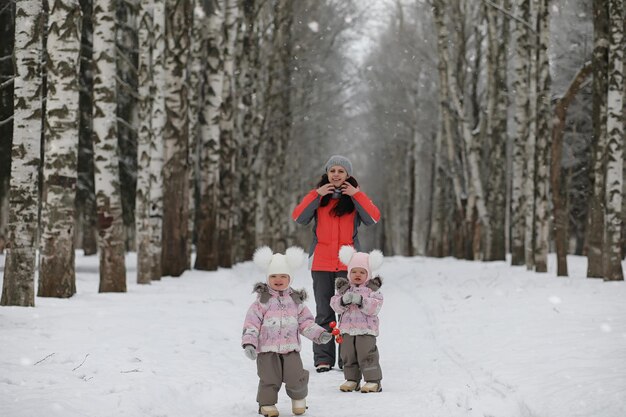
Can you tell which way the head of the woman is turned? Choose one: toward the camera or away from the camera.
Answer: toward the camera

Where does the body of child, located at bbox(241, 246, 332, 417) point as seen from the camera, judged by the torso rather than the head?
toward the camera

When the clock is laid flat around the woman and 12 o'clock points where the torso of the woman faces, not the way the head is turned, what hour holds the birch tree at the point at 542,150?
The birch tree is roughly at 7 o'clock from the woman.

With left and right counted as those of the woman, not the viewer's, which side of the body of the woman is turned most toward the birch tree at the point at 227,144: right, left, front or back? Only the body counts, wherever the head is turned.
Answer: back

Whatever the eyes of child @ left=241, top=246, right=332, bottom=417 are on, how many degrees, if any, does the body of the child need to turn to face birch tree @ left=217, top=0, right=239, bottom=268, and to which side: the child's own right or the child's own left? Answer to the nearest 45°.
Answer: approximately 180°

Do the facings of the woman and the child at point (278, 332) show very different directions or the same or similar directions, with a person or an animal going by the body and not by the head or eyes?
same or similar directions

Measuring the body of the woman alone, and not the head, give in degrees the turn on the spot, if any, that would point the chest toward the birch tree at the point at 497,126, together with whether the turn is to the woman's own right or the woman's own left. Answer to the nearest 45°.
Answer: approximately 180°

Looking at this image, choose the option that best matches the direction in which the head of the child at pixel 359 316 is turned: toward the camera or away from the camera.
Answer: toward the camera

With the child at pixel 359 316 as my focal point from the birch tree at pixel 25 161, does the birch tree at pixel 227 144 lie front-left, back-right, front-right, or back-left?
back-left

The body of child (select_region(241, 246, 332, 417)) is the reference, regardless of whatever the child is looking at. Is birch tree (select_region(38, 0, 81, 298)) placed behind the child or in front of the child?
behind

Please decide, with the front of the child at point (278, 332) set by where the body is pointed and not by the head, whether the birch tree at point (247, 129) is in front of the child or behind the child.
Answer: behind

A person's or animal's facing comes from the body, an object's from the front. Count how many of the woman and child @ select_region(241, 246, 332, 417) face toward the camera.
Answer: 2
